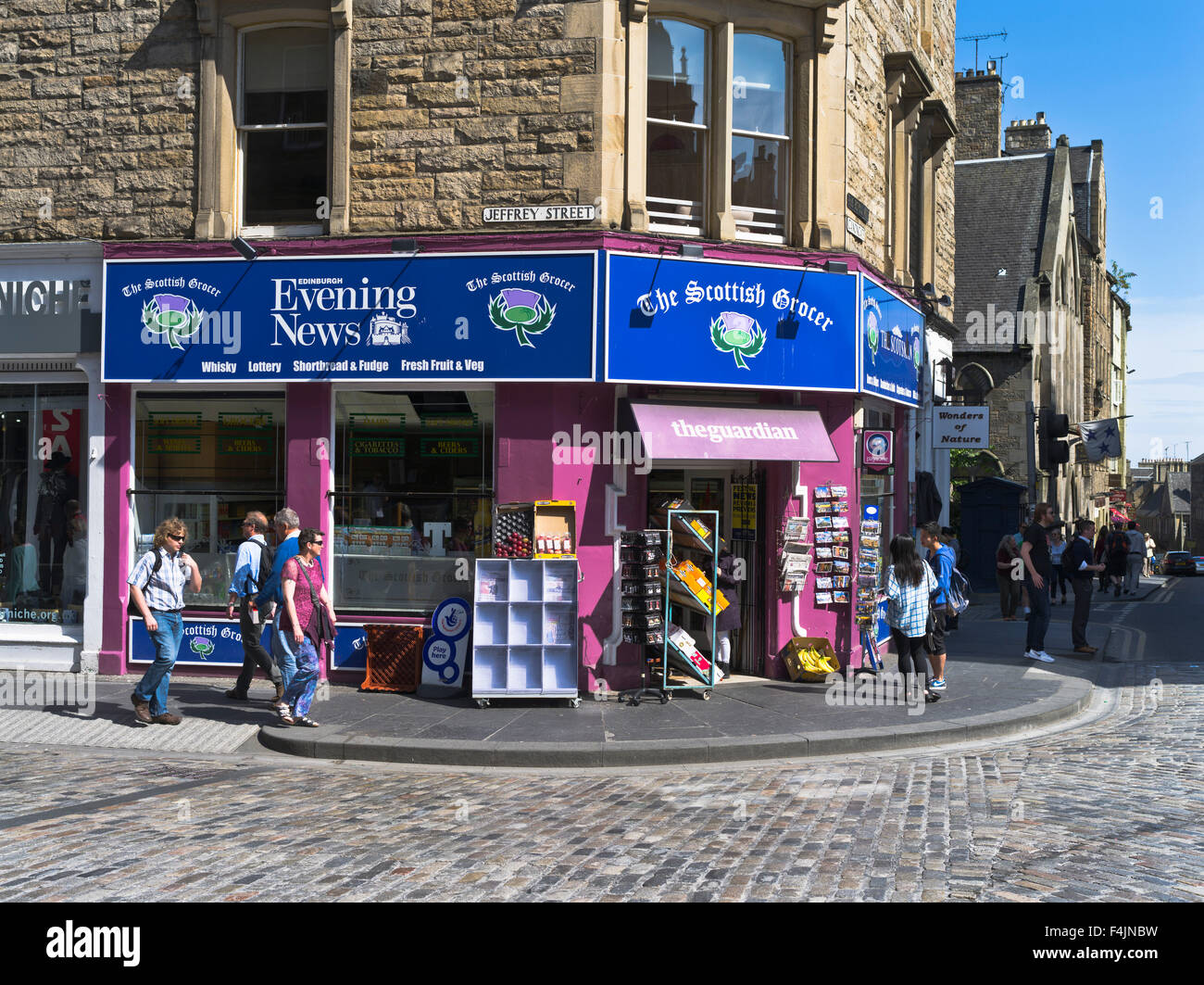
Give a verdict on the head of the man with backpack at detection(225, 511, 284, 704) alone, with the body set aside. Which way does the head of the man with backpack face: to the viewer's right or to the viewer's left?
to the viewer's left

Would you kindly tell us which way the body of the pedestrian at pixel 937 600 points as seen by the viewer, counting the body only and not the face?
to the viewer's left

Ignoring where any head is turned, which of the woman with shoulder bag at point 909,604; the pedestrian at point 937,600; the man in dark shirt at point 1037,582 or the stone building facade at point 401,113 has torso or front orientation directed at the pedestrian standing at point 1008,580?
the woman with shoulder bag

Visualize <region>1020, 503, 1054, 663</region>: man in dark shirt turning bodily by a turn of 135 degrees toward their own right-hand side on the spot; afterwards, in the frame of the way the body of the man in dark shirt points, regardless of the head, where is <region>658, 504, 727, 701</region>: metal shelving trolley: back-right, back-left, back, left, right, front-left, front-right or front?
front

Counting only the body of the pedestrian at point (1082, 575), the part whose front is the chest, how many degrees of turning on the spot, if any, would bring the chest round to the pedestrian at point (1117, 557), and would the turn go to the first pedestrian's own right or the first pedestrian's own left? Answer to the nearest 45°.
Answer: approximately 90° to the first pedestrian's own left

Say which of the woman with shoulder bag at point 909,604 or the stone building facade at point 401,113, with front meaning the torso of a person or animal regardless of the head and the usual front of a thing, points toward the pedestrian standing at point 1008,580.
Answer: the woman with shoulder bag

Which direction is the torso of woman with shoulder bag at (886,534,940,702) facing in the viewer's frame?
away from the camera

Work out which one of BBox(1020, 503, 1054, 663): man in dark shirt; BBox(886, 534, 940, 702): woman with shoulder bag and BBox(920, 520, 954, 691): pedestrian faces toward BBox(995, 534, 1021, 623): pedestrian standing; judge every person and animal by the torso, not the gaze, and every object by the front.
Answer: the woman with shoulder bag

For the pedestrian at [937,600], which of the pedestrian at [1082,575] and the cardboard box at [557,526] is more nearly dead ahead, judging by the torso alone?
the cardboard box

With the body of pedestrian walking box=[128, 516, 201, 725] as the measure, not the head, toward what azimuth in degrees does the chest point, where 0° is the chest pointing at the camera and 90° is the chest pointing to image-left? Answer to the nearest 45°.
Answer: approximately 315°

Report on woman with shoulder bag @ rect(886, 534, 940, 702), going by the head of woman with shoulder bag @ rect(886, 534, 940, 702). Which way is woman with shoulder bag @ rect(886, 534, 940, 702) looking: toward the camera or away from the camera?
away from the camera

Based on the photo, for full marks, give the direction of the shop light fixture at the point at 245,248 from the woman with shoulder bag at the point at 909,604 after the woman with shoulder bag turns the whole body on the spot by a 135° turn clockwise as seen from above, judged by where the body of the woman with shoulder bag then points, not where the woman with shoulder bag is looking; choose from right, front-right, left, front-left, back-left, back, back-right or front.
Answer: back-right

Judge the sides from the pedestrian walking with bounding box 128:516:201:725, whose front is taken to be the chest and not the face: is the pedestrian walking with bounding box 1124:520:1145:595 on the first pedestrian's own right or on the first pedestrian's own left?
on the first pedestrian's own left
